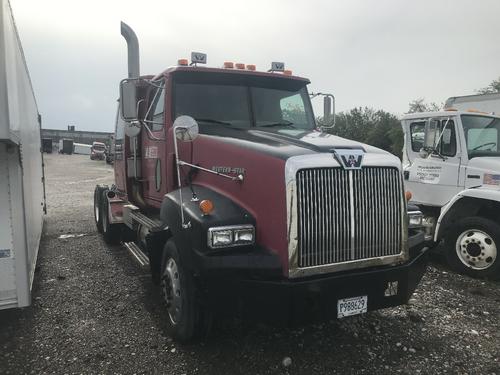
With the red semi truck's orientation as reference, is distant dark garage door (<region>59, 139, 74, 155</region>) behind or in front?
behind

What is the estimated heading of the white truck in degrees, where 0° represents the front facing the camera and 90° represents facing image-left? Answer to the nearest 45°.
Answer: approximately 315°

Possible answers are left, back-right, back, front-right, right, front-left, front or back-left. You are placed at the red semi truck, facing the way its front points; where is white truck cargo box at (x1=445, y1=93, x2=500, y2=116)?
left

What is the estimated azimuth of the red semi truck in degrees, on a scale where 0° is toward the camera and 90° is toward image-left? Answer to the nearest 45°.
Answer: approximately 315°

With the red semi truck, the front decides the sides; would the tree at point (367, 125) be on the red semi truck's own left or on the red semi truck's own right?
on the red semi truck's own left

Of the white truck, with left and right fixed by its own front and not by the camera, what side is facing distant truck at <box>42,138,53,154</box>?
back

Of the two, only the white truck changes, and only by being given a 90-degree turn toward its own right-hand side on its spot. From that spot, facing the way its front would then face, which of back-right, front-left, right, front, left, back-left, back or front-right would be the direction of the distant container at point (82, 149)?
right

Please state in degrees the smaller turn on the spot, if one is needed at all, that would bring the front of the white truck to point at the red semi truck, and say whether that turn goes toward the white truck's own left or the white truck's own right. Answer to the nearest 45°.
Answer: approximately 45° to the white truck's own right

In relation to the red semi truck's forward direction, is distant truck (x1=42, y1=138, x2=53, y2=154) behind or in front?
behind

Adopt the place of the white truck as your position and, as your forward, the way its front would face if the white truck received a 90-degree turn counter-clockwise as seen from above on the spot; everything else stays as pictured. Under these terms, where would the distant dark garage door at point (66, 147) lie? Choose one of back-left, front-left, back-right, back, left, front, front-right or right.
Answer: left

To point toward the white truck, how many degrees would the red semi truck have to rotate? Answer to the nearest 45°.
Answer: approximately 90° to its left
